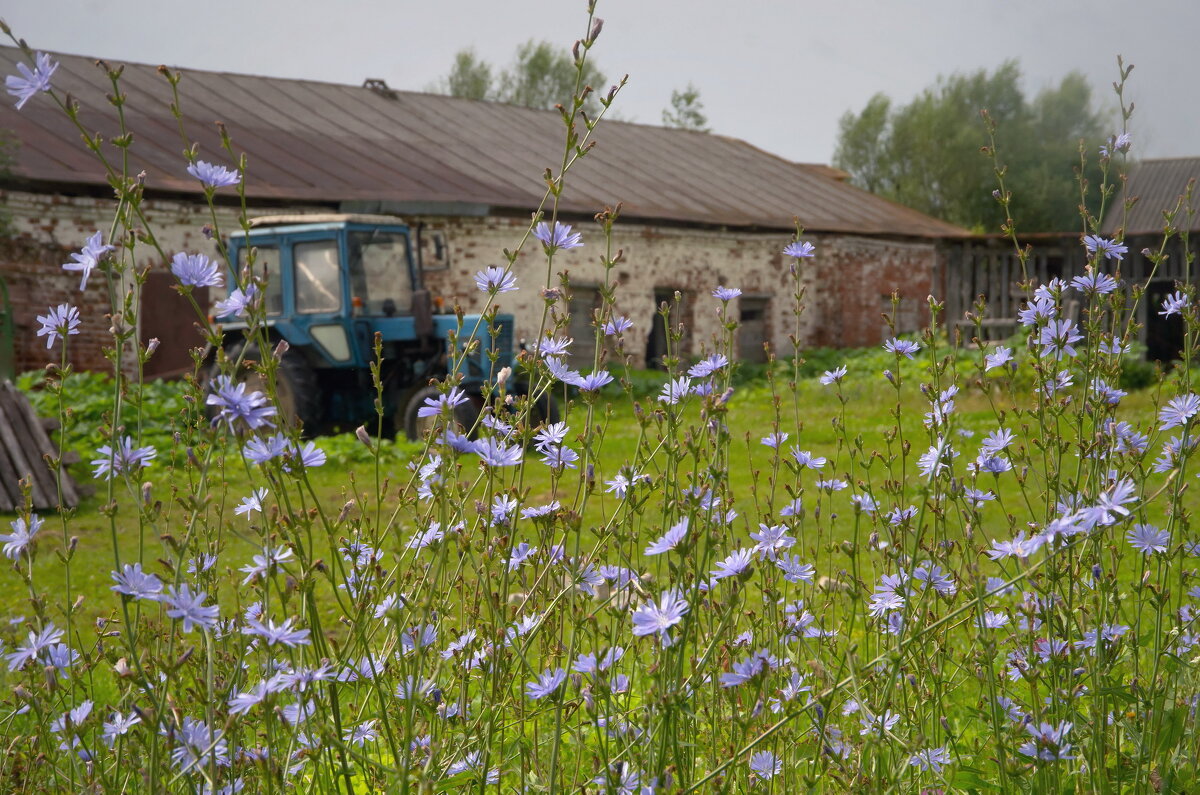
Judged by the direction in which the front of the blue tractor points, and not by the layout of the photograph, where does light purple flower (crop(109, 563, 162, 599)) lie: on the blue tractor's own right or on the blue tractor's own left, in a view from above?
on the blue tractor's own right

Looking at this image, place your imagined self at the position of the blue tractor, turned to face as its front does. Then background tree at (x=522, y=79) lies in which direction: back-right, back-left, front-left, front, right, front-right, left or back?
back-left

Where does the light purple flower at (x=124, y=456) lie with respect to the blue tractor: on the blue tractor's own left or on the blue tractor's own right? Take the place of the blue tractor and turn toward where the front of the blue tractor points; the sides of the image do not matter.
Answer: on the blue tractor's own right

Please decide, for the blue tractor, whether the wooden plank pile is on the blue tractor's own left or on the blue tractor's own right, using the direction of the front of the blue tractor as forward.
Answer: on the blue tractor's own right

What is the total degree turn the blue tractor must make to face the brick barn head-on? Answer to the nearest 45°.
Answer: approximately 135° to its left

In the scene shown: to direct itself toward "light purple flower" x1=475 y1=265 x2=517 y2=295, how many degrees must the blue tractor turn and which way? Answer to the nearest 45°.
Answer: approximately 45° to its right

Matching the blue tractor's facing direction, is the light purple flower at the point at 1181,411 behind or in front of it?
in front

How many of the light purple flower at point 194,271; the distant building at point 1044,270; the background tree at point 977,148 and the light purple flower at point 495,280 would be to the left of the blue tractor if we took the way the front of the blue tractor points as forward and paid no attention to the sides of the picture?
2

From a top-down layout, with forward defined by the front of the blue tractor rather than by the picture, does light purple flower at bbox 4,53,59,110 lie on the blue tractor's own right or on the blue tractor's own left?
on the blue tractor's own right

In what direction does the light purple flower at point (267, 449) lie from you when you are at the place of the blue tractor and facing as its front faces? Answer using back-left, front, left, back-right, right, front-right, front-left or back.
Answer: front-right

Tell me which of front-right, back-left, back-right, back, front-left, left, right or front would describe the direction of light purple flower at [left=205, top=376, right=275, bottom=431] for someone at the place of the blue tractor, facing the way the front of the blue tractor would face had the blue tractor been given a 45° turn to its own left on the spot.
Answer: right

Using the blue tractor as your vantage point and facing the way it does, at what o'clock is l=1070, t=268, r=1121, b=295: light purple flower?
The light purple flower is roughly at 1 o'clock from the blue tractor.

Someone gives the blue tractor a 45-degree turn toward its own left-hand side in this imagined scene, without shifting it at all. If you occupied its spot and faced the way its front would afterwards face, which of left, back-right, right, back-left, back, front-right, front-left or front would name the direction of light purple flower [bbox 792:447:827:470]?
right

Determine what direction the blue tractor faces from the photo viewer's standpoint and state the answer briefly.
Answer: facing the viewer and to the right of the viewer

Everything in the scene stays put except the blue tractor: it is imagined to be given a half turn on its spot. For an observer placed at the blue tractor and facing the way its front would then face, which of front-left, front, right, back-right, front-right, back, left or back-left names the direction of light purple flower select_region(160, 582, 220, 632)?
back-left

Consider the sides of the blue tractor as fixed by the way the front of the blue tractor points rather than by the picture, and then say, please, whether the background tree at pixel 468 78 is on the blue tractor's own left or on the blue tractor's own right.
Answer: on the blue tractor's own left

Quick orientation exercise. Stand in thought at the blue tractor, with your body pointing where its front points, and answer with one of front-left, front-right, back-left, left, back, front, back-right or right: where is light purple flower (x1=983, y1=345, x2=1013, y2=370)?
front-right

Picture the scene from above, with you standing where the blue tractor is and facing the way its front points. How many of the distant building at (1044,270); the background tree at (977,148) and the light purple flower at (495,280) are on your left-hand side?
2
